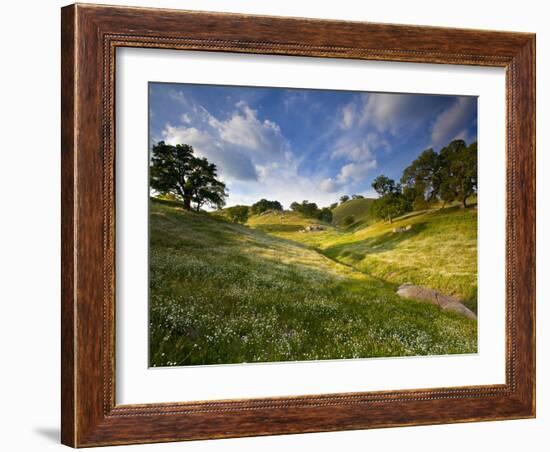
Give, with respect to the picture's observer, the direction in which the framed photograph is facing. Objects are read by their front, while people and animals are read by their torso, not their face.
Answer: facing the viewer and to the right of the viewer
